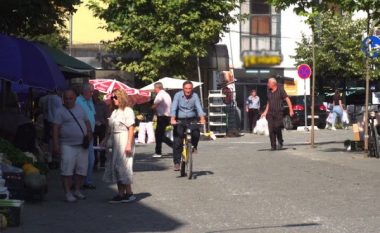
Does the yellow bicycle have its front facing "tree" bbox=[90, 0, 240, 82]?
no

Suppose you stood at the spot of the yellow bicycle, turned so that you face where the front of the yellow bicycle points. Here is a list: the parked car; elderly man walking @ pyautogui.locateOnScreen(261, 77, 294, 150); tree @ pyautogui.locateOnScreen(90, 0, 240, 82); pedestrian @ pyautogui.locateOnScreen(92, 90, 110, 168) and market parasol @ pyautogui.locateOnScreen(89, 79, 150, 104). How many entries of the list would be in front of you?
0

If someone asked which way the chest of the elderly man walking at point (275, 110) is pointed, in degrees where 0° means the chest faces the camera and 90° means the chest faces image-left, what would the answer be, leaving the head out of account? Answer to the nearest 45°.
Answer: approximately 45°

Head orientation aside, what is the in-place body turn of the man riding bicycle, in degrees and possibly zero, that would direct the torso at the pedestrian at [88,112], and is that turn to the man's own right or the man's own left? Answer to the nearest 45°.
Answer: approximately 45° to the man's own right

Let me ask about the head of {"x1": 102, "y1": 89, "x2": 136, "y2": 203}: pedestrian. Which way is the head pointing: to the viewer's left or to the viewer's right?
to the viewer's left

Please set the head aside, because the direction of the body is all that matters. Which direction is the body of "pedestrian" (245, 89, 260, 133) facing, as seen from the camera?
toward the camera

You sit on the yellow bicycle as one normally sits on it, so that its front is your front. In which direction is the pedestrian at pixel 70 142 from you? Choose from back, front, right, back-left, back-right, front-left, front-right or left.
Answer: front-right

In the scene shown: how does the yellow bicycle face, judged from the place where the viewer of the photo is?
facing the viewer

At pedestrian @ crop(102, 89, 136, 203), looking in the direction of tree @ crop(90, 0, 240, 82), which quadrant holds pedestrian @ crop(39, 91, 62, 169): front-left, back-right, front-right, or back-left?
front-left

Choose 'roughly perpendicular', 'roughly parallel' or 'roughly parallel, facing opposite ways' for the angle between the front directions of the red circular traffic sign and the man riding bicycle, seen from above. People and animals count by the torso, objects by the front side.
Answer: roughly parallel

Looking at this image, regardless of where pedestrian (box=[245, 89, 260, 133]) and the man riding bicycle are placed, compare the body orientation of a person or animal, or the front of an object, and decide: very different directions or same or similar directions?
same or similar directions

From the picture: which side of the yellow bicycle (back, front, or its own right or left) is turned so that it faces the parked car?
back

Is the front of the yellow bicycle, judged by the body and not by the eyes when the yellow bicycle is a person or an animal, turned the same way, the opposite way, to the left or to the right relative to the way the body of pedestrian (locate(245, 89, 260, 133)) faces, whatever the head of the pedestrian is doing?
the same way
